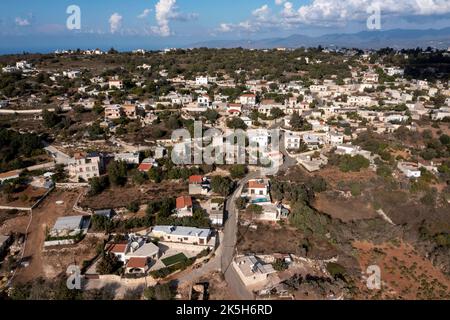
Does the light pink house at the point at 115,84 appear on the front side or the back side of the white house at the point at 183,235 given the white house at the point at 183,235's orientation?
on the back side

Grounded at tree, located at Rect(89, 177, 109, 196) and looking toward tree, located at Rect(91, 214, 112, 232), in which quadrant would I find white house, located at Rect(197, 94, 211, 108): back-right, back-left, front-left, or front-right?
back-left

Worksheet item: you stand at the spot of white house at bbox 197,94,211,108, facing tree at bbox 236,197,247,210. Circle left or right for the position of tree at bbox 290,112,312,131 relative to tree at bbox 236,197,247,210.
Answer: left

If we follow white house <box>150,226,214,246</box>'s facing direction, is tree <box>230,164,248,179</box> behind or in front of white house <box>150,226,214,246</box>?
behind

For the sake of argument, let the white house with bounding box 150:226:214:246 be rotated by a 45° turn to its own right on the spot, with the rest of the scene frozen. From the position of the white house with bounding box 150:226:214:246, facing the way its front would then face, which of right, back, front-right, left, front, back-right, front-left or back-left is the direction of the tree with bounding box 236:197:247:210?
back

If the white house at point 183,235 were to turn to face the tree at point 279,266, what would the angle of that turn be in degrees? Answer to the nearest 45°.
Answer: approximately 45° to its left

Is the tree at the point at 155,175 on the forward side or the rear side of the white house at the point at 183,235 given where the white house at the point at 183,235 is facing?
on the rear side

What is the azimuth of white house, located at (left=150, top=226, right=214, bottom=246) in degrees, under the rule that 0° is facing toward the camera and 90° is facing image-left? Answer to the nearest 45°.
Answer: approximately 0°

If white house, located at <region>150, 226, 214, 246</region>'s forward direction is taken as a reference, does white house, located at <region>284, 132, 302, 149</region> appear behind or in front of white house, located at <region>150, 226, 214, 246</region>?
behind
